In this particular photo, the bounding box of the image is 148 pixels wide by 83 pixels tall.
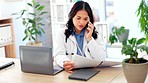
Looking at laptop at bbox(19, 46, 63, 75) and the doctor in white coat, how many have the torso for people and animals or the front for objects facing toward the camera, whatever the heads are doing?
1

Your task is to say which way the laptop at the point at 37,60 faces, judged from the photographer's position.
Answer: facing away from the viewer and to the right of the viewer

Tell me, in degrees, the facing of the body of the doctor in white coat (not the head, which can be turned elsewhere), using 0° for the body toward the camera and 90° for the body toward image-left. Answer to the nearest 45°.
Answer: approximately 0°

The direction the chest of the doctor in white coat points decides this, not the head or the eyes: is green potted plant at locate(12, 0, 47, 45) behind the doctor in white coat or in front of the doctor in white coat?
behind

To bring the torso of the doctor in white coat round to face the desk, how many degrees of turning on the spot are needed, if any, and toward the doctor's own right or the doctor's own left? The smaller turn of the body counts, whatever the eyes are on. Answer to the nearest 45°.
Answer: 0° — they already face it

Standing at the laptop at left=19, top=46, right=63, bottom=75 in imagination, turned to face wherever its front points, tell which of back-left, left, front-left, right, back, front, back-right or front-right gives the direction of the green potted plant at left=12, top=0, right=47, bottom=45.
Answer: front-left

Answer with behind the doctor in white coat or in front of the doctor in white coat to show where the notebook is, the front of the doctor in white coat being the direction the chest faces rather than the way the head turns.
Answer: in front

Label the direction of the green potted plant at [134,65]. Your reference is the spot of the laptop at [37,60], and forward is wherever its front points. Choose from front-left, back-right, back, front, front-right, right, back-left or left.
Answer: right

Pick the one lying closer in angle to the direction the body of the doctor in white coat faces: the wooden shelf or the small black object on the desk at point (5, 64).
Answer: the small black object on the desk
